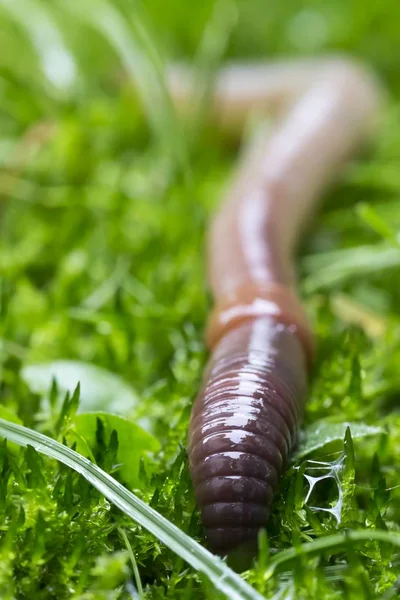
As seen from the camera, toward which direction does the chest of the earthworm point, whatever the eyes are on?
toward the camera
